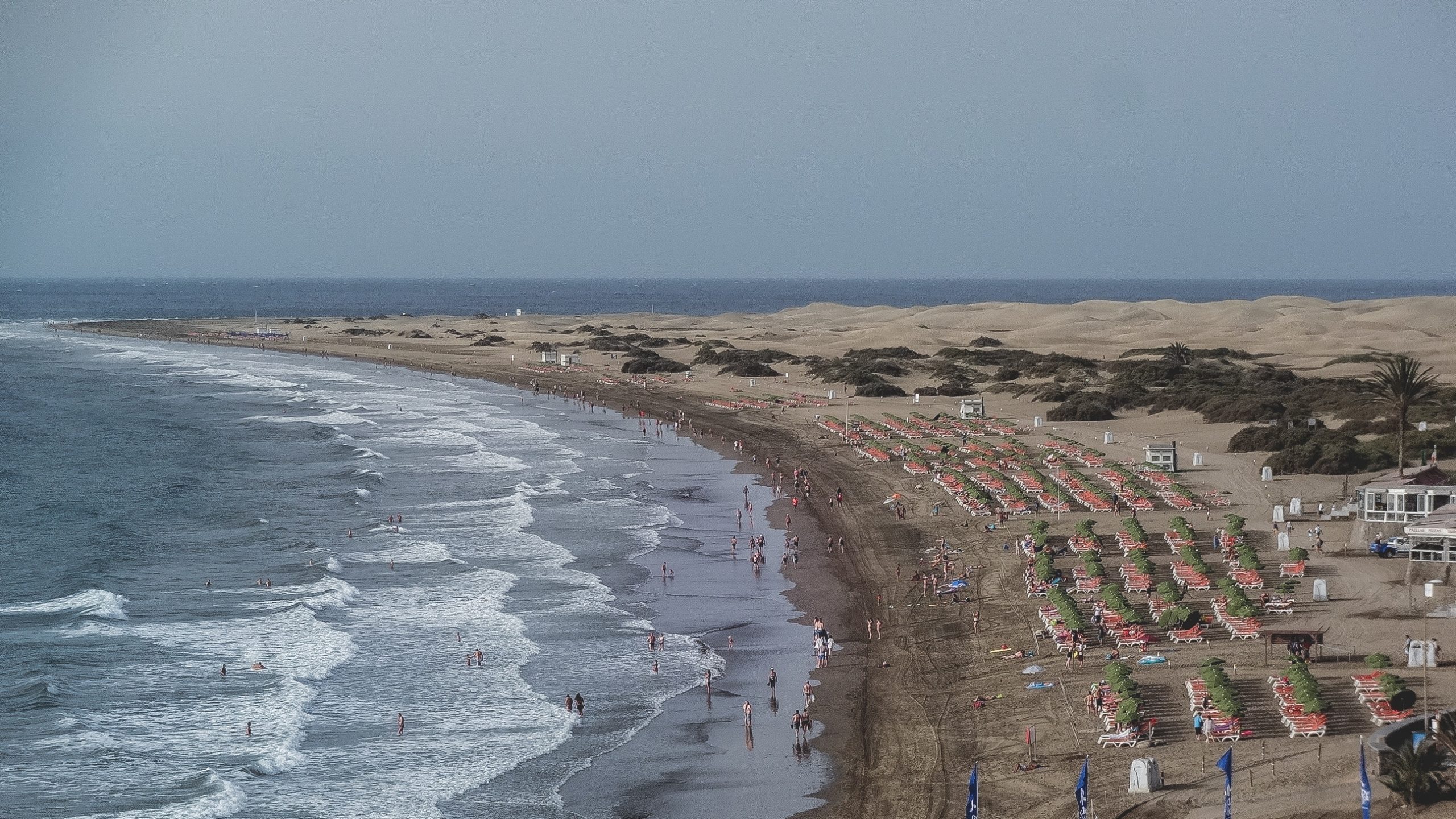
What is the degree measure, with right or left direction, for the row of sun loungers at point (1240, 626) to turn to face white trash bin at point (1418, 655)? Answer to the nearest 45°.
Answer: approximately 135° to its left

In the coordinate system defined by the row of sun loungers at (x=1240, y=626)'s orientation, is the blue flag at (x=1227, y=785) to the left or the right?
on its left

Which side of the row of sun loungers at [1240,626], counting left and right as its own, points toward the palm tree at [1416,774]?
left

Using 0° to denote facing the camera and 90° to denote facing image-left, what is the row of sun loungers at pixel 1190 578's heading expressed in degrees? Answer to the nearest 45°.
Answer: approximately 90°

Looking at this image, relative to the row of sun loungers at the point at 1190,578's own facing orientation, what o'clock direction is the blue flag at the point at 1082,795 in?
The blue flag is roughly at 9 o'clock from the row of sun loungers.

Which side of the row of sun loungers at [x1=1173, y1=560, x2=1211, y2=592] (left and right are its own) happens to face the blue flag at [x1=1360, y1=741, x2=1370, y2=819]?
left

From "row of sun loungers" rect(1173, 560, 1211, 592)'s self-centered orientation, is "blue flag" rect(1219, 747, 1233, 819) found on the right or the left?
on its left

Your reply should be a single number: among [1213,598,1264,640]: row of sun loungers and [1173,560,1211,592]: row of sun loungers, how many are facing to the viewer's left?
2

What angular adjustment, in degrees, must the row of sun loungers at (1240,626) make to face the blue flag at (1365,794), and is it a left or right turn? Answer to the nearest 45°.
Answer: approximately 90° to its left

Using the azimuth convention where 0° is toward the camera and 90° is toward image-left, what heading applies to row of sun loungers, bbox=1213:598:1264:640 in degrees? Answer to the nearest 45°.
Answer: approximately 90°

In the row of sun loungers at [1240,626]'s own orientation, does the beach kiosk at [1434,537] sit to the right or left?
on its right
